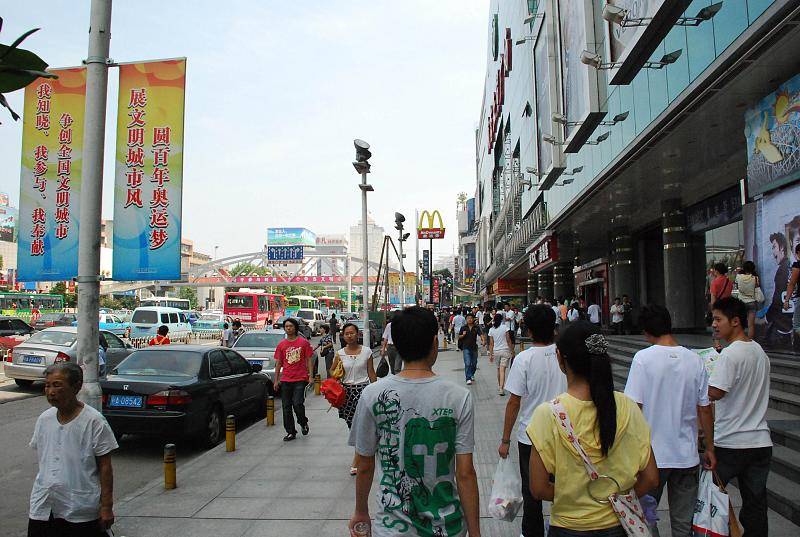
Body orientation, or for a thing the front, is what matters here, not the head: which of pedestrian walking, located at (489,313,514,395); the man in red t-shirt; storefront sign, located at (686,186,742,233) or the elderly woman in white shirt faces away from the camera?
the pedestrian walking

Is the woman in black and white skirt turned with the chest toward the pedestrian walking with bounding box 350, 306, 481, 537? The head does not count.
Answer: yes

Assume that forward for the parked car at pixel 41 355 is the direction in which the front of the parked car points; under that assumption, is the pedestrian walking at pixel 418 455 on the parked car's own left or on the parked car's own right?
on the parked car's own right

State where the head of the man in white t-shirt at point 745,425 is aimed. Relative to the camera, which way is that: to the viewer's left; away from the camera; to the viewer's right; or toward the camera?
to the viewer's left

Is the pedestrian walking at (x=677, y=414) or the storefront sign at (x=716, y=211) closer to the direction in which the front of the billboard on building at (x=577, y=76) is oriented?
the pedestrian walking

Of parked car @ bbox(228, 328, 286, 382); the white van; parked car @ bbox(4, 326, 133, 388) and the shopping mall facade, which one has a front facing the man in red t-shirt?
the shopping mall facade

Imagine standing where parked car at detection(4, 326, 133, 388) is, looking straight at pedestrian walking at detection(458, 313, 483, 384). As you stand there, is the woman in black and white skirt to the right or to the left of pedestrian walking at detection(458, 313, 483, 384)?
right

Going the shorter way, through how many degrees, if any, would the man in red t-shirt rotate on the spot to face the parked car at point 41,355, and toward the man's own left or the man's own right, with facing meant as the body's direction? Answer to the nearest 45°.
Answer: approximately 135° to the man's own right

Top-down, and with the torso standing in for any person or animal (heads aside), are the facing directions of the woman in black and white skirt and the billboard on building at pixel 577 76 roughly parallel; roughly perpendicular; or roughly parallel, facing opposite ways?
roughly perpendicular

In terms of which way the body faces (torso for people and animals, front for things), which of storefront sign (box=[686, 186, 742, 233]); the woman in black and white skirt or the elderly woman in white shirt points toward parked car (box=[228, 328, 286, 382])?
the storefront sign

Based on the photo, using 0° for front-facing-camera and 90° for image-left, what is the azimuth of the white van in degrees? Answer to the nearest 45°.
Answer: approximately 225°

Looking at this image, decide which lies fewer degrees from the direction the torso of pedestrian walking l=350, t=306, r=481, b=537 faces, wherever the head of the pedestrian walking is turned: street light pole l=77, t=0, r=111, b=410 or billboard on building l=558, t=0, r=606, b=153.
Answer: the billboard on building
